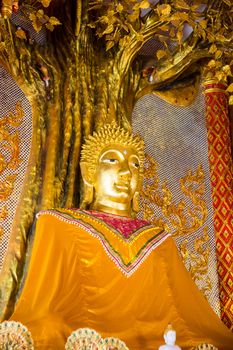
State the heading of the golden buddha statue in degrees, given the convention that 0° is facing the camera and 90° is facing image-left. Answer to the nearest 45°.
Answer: approximately 315°

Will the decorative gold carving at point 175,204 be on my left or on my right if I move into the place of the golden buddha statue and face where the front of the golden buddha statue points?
on my left

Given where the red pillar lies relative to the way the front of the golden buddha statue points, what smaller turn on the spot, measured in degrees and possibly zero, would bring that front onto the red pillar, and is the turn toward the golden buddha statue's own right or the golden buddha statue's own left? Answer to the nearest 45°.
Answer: approximately 90° to the golden buddha statue's own left

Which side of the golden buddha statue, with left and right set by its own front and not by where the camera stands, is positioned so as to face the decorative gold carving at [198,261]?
left
